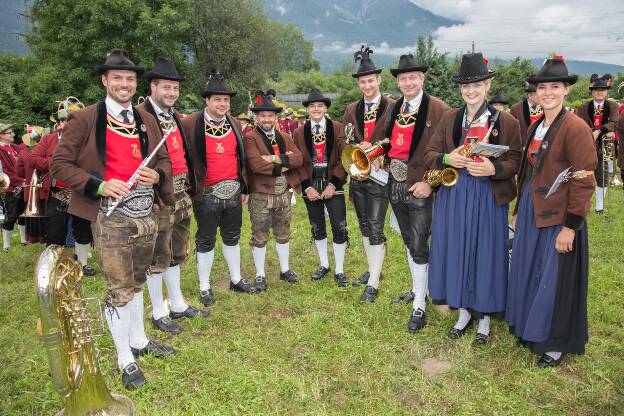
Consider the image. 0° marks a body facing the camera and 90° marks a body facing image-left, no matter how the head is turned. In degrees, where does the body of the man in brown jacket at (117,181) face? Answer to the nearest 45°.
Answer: approximately 315°

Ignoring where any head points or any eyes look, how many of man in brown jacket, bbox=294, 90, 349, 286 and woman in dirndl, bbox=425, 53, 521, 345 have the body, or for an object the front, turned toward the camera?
2

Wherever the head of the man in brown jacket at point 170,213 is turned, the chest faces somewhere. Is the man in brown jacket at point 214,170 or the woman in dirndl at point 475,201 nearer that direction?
the woman in dirndl

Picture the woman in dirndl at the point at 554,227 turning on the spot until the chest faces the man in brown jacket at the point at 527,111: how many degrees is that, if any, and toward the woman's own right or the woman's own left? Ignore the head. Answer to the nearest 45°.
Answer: approximately 135° to the woman's own right

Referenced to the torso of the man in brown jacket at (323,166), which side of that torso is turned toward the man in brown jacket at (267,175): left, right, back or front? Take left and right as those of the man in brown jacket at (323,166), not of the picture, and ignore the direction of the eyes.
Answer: right

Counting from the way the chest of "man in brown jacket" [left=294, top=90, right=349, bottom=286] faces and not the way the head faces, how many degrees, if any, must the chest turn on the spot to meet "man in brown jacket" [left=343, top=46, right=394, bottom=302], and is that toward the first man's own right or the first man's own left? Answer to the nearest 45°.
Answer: approximately 45° to the first man's own left

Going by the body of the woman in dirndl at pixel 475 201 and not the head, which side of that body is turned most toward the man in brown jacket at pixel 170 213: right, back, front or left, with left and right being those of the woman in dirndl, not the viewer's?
right

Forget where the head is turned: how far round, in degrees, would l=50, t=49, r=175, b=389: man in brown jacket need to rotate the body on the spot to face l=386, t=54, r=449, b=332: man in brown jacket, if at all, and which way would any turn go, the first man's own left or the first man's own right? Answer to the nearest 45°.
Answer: approximately 45° to the first man's own left

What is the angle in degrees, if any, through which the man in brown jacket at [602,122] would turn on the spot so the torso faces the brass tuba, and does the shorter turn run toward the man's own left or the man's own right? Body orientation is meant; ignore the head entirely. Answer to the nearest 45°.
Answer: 0° — they already face it
